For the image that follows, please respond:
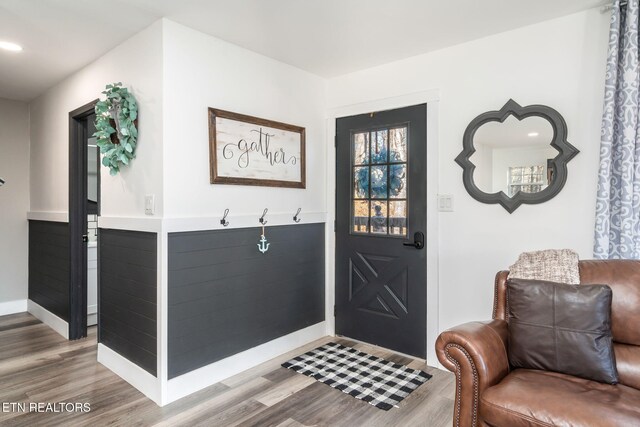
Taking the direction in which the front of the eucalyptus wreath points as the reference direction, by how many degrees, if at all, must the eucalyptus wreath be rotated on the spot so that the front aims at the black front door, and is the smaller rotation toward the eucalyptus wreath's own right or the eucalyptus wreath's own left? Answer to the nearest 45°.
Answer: approximately 135° to the eucalyptus wreath's own left

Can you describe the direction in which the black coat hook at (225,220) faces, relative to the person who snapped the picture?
facing the viewer and to the right of the viewer

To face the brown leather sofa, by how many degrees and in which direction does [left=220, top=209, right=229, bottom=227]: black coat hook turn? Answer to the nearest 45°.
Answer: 0° — it already faces it

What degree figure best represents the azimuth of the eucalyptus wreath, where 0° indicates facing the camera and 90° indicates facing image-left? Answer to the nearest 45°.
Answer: approximately 45°

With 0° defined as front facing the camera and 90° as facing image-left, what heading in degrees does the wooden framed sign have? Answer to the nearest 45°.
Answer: approximately 315°

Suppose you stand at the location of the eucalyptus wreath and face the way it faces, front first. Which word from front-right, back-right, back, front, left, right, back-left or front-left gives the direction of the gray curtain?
left

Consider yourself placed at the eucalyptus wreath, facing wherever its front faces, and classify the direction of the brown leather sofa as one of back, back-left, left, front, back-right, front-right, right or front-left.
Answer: left

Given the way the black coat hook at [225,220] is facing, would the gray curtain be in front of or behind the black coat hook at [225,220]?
in front

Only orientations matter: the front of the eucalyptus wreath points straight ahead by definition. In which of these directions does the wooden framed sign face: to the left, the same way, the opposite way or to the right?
to the left

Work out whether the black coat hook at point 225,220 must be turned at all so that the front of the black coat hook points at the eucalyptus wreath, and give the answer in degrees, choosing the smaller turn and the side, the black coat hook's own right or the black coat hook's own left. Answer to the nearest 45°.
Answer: approximately 135° to the black coat hook's own right

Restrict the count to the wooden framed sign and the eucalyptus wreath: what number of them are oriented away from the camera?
0
